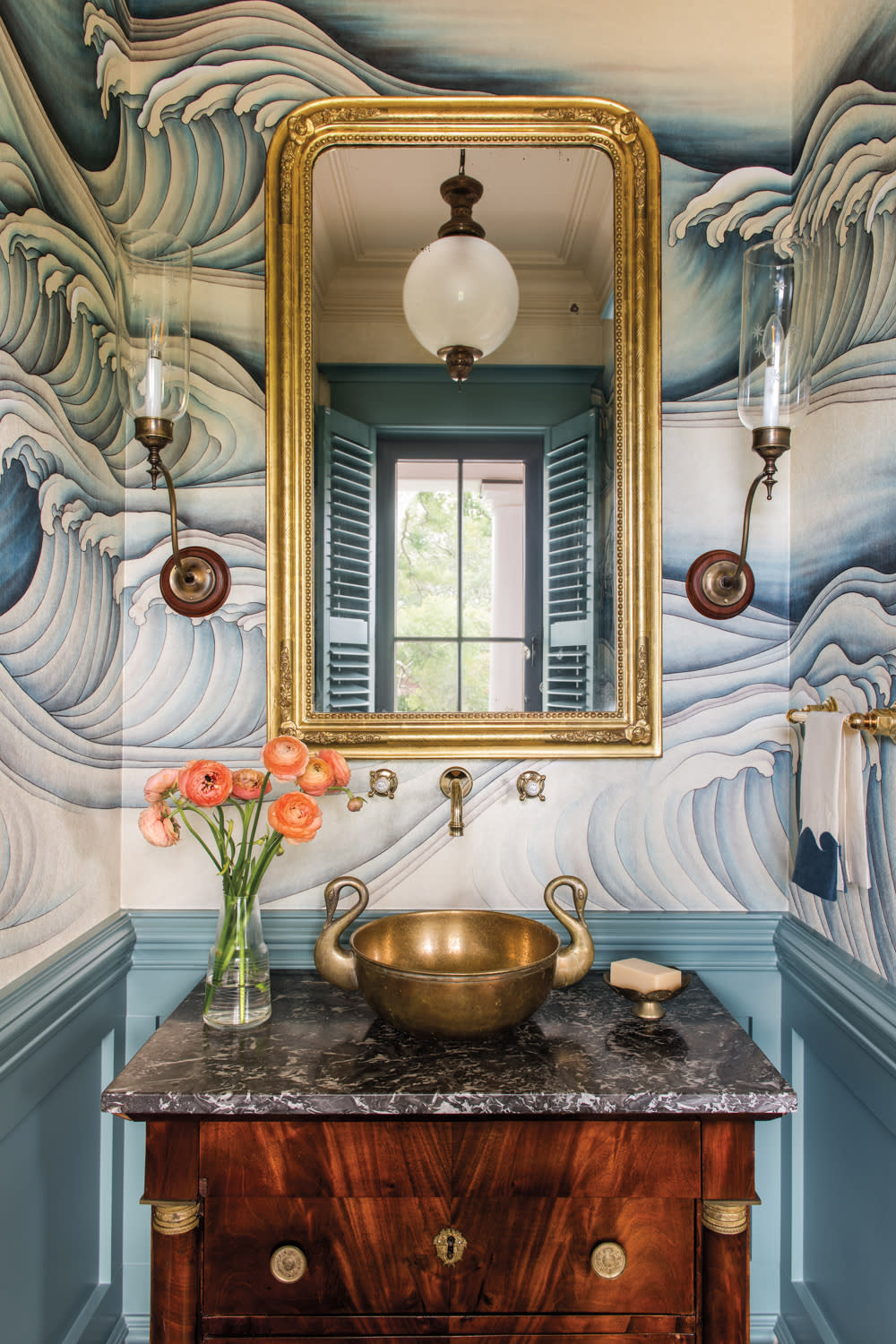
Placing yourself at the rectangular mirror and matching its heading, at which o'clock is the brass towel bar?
The brass towel bar is roughly at 10 o'clock from the rectangular mirror.

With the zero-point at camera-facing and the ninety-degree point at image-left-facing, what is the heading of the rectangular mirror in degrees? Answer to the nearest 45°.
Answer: approximately 0°

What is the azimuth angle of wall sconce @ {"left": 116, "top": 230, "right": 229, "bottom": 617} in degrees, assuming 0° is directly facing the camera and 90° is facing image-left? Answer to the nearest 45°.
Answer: approximately 0°

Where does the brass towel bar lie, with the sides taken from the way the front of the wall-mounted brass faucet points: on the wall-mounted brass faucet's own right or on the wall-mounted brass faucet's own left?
on the wall-mounted brass faucet's own left

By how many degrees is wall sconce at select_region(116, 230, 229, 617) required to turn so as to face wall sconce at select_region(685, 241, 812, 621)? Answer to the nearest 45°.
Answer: approximately 90° to its left
